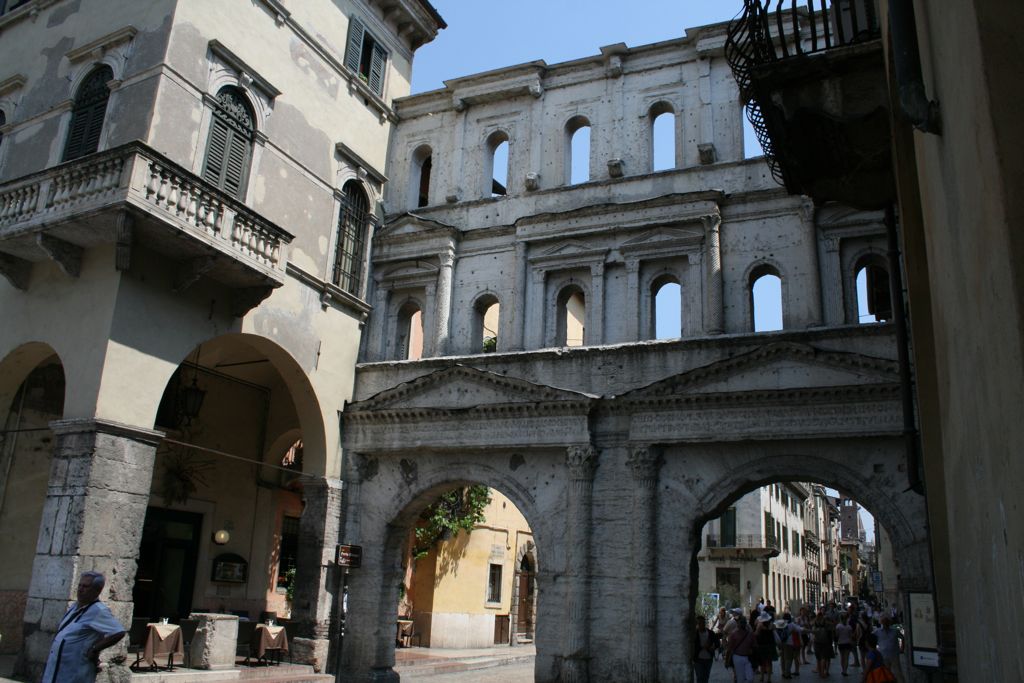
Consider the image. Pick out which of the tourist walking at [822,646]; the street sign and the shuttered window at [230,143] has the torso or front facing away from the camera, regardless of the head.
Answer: the tourist walking

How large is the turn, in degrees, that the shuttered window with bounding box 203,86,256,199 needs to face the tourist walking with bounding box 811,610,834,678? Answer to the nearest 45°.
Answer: approximately 45° to its left

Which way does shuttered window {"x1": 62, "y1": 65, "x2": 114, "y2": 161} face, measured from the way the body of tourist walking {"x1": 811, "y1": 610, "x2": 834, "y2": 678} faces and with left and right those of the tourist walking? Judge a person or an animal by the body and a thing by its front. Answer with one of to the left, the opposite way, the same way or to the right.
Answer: the opposite way

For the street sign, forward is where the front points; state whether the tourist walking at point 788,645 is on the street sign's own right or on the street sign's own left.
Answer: on the street sign's own left

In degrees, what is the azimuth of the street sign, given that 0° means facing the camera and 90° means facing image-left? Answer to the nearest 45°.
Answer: approximately 0°

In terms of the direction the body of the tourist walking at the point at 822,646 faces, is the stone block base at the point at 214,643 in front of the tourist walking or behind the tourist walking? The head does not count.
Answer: behind

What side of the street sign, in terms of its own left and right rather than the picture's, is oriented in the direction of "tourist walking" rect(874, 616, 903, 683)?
left

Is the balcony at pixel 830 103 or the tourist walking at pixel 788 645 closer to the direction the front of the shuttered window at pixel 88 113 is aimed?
the balcony
